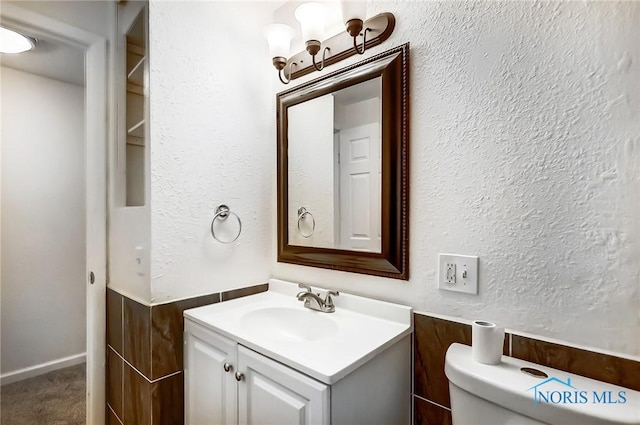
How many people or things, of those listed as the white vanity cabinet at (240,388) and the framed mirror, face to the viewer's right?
0

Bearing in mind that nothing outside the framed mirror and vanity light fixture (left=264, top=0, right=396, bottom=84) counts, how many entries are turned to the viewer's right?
0

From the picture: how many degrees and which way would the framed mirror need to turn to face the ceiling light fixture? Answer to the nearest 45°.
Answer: approximately 45° to its right

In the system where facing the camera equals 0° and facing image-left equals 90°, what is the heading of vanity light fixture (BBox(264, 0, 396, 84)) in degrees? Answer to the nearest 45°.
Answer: approximately 45°

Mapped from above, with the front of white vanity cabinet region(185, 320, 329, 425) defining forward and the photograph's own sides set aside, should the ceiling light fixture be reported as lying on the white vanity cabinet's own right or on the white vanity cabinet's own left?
on the white vanity cabinet's own right

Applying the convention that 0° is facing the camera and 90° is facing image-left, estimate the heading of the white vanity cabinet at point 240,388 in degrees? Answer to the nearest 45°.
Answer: approximately 45°

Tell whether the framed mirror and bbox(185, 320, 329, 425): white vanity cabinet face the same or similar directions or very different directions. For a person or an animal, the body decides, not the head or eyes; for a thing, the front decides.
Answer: same or similar directions

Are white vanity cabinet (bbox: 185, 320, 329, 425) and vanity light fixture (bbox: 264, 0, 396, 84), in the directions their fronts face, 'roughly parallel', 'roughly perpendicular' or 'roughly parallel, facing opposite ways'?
roughly parallel

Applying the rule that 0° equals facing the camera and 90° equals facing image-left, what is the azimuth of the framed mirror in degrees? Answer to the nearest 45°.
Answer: approximately 45°

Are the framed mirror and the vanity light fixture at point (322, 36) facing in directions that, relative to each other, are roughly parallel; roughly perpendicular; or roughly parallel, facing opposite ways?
roughly parallel
